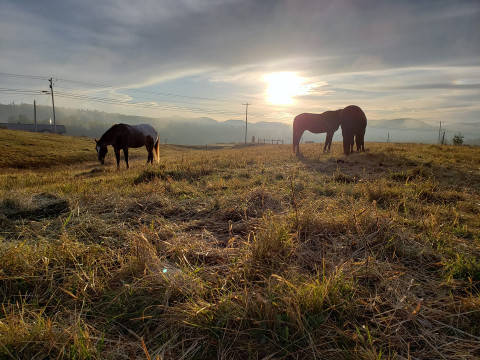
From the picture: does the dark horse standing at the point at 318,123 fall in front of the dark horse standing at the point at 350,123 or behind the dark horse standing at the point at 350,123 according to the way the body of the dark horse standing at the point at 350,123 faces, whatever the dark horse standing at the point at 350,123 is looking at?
in front

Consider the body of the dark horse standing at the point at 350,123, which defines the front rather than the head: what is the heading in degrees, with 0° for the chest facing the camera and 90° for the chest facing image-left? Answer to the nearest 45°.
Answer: approximately 180°
